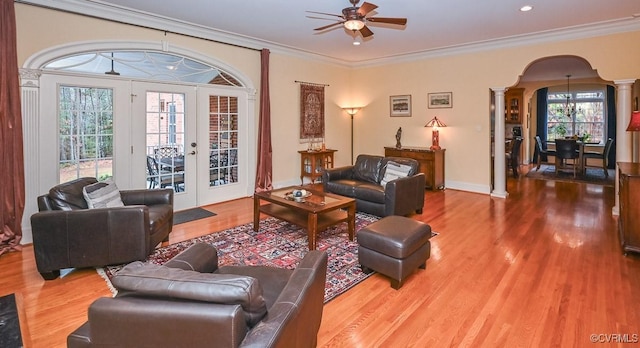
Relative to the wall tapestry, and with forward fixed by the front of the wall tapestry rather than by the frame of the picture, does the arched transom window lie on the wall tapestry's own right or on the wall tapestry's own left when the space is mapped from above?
on the wall tapestry's own right

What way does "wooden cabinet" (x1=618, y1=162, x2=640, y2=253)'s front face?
to the viewer's left

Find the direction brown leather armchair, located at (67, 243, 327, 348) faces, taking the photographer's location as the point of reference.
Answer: facing away from the viewer and to the right of the viewer

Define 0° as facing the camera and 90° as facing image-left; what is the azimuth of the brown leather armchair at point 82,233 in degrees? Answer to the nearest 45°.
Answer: approximately 270°

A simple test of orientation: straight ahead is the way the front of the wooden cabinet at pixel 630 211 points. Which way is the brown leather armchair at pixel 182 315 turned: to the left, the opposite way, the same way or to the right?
to the right

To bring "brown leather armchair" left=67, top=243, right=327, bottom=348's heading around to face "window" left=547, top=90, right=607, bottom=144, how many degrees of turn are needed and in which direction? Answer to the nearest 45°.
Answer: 0° — it already faces it

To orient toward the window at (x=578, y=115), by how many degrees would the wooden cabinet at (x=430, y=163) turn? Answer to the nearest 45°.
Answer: approximately 180°
